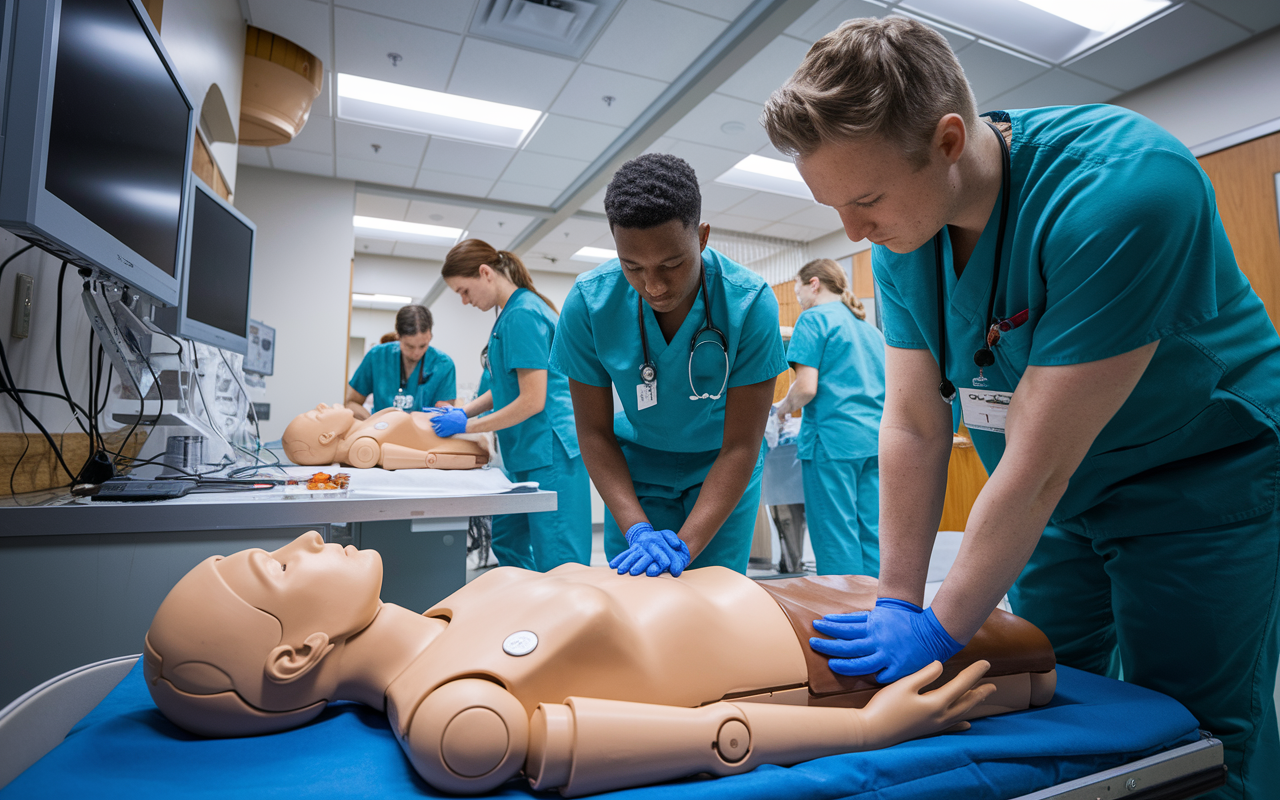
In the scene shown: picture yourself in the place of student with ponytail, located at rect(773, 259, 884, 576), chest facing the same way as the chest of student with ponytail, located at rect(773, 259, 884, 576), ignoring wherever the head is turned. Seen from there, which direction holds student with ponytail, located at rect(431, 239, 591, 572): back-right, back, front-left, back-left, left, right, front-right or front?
left

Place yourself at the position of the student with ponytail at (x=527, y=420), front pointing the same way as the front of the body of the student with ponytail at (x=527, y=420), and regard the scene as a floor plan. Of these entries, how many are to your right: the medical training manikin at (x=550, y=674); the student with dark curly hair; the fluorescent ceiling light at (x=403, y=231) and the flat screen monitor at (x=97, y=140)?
1

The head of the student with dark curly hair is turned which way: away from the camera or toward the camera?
toward the camera

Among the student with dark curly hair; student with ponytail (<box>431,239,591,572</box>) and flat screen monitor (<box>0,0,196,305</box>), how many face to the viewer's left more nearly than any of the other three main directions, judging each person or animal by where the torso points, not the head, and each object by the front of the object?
1

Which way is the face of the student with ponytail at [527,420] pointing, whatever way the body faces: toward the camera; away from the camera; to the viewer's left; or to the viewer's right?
to the viewer's left

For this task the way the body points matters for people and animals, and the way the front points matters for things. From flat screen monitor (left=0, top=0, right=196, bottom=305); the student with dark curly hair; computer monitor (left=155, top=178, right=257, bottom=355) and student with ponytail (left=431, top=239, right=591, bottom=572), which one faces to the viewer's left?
the student with ponytail

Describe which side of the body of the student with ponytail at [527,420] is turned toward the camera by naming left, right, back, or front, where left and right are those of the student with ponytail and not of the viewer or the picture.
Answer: left

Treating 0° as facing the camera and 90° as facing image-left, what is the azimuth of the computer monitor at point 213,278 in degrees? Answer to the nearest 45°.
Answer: approximately 315°

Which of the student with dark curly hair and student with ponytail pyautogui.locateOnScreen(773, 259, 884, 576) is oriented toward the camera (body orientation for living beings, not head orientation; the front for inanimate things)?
the student with dark curly hair

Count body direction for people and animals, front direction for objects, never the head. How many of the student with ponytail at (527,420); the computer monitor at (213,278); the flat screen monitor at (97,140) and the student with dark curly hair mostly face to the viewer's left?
1

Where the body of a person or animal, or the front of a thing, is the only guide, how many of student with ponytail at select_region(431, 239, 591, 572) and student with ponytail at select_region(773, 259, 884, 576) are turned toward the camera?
0

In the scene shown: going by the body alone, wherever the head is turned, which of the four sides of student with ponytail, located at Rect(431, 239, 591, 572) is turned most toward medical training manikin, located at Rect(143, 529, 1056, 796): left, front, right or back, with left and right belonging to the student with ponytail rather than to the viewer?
left

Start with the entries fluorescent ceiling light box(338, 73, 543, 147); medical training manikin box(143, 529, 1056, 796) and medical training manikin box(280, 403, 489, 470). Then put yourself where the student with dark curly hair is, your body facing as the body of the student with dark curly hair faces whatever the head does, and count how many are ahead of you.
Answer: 1

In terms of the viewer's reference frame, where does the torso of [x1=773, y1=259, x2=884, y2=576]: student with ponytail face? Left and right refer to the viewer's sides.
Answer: facing away from the viewer and to the left of the viewer

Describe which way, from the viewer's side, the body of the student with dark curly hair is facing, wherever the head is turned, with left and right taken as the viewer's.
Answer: facing the viewer

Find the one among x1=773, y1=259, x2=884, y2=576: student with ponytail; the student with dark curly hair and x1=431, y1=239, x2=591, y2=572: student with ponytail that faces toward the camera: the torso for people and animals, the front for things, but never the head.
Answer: the student with dark curly hair
